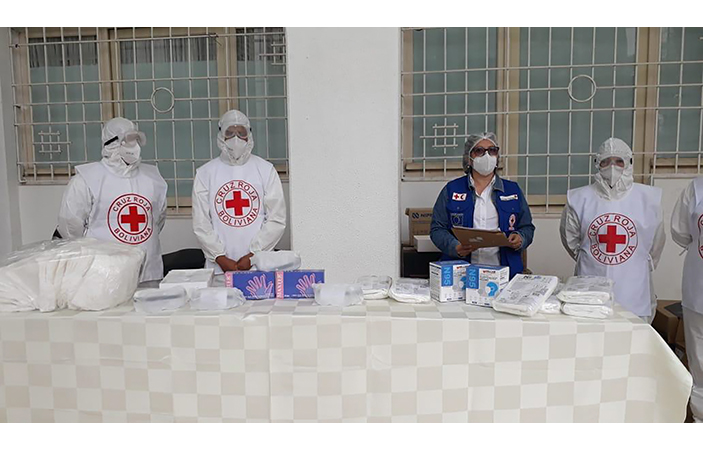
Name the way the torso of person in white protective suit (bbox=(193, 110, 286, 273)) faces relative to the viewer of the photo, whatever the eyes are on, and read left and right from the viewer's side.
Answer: facing the viewer

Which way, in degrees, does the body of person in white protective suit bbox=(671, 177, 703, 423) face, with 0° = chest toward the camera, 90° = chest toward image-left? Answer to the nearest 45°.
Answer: approximately 0°

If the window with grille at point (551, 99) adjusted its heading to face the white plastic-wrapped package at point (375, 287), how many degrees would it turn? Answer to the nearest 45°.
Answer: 0° — it already faces it

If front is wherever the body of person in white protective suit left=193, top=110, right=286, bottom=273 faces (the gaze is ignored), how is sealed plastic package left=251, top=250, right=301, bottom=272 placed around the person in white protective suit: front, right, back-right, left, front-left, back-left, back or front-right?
front

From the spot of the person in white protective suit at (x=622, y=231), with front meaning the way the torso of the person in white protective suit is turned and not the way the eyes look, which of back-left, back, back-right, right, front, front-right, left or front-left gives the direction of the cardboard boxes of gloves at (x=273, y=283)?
front-right

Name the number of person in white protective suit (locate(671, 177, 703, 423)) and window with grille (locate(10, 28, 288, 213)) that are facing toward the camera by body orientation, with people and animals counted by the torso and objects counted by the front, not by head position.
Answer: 2

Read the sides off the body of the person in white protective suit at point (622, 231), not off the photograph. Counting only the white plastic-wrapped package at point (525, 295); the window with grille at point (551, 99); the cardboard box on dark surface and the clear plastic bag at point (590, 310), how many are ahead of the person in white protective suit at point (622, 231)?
2

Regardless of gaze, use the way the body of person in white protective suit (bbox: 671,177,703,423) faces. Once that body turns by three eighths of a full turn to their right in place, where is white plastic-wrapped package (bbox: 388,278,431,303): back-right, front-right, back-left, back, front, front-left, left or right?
left

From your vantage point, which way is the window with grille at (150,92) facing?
toward the camera

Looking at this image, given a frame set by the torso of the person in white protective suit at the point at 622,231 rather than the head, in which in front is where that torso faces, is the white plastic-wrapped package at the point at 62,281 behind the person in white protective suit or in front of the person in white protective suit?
in front
